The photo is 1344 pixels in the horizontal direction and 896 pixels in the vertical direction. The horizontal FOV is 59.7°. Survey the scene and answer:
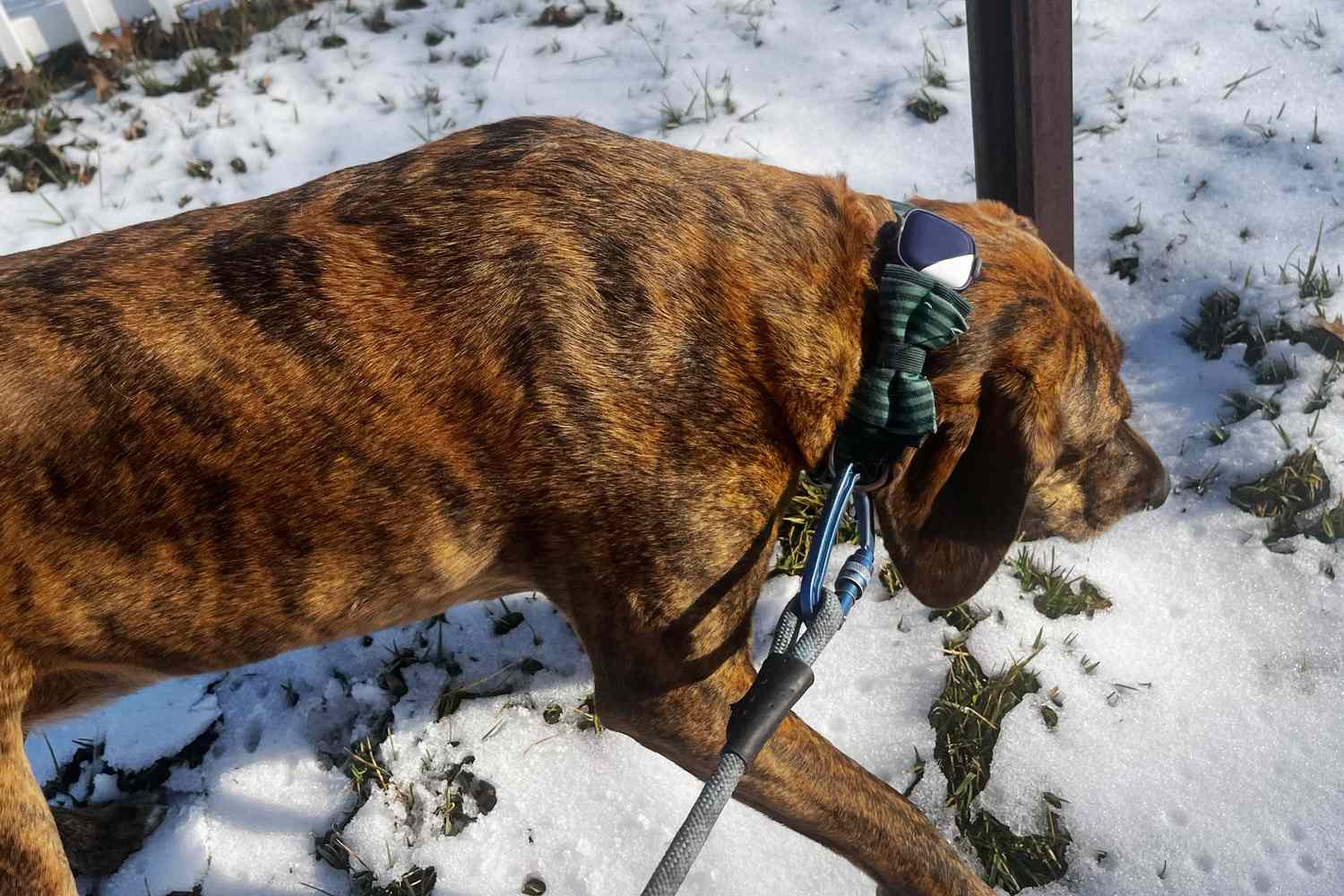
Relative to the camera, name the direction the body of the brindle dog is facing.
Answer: to the viewer's right
